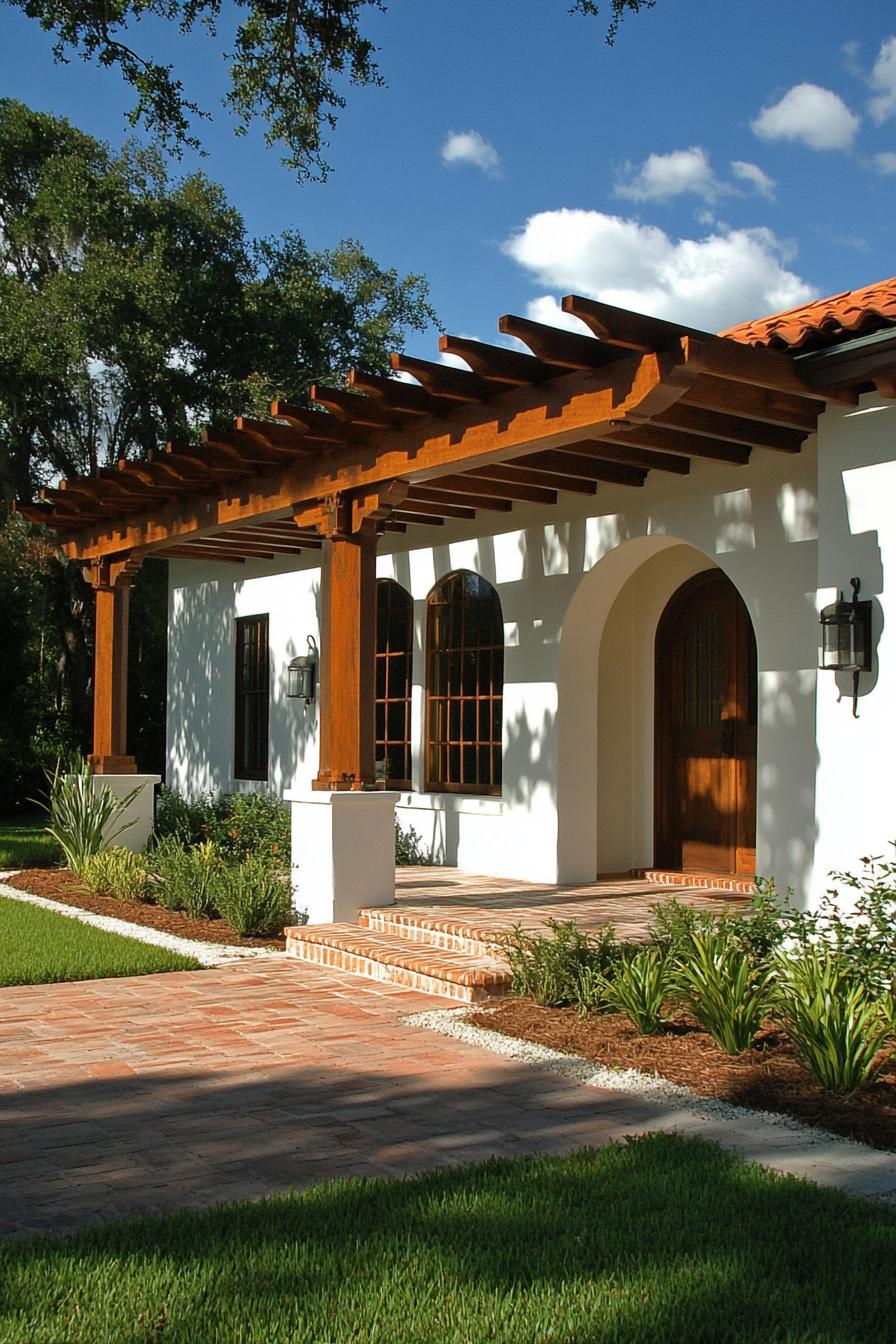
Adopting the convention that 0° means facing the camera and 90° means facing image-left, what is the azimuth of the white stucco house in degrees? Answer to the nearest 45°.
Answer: approximately 45°

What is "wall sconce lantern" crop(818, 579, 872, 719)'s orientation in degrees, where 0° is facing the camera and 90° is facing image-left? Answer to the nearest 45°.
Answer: approximately 45°

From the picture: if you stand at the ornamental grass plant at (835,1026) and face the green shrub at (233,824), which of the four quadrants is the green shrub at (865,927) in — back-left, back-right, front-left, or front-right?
front-right

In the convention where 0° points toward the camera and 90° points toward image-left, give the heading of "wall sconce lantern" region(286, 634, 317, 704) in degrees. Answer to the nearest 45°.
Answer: approximately 45°

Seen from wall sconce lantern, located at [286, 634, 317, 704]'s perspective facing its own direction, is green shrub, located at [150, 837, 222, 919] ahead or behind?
ahead

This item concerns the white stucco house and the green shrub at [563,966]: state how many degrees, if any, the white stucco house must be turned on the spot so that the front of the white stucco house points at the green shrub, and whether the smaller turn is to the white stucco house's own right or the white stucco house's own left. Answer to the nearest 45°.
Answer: approximately 45° to the white stucco house's own left

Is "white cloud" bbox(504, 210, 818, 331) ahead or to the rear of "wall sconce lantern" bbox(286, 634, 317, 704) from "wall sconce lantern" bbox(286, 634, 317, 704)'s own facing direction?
to the rear

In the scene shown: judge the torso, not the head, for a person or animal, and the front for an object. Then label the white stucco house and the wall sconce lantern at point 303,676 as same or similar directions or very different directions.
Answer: same or similar directions

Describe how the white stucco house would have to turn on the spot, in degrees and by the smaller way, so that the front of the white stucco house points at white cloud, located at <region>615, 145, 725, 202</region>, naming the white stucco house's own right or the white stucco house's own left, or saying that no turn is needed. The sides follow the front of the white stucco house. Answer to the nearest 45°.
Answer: approximately 135° to the white stucco house's own right

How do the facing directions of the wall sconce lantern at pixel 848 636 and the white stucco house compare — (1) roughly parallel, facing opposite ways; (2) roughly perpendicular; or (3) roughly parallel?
roughly parallel

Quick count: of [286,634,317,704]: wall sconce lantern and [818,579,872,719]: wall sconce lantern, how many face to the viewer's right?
0

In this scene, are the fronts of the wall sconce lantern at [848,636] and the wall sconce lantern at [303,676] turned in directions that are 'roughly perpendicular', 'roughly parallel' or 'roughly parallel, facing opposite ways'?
roughly parallel

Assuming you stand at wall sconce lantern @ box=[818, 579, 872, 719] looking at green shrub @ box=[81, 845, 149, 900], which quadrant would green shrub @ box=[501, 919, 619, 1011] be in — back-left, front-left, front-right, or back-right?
front-left

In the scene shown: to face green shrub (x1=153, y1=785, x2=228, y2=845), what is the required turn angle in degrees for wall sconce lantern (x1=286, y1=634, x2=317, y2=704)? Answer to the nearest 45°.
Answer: approximately 90° to its right
